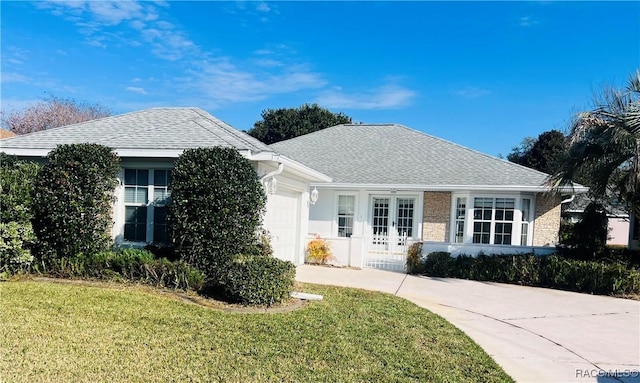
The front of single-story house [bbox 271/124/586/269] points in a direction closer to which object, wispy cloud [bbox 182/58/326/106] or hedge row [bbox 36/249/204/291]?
the hedge row

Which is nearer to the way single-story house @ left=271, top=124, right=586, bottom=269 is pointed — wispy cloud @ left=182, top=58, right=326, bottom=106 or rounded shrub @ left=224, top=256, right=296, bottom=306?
the rounded shrub

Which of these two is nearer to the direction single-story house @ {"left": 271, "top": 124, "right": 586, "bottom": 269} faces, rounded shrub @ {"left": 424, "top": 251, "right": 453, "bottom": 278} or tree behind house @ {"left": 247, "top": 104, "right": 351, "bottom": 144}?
the rounded shrub

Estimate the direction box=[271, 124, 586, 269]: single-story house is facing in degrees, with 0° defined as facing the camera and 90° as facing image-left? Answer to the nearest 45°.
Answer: approximately 0°

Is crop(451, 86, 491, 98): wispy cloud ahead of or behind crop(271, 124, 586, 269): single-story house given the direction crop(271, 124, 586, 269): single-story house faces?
behind

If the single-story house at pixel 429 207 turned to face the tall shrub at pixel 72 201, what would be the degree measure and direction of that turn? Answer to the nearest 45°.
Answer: approximately 45° to its right

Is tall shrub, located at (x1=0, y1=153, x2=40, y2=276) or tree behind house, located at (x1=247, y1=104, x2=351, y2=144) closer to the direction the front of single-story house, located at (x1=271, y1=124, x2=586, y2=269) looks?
the tall shrub

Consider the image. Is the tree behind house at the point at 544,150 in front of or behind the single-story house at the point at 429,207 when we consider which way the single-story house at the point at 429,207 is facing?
behind

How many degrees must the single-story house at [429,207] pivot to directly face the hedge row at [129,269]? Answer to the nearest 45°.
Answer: approximately 45° to its right

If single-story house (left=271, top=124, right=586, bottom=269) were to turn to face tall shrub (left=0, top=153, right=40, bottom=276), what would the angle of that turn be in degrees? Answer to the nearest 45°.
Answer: approximately 45° to its right
